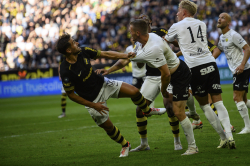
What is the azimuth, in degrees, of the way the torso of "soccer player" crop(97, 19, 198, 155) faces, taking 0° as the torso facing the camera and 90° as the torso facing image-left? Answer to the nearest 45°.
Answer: approximately 90°

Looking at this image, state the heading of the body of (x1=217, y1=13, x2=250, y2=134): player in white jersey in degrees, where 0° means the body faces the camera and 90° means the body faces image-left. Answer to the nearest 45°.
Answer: approximately 45°

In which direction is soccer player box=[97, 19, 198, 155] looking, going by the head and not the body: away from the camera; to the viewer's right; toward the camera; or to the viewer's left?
to the viewer's left

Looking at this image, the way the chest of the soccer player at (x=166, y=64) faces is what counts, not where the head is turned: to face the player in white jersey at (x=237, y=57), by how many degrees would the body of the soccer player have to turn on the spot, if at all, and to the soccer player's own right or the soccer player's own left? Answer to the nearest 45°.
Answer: approximately 135° to the soccer player's own right

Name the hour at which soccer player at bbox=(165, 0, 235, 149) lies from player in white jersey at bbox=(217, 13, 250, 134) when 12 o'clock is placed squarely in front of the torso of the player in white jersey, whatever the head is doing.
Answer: The soccer player is roughly at 11 o'clock from the player in white jersey.
